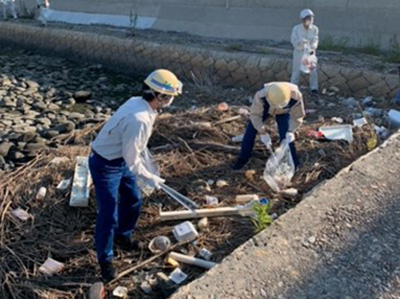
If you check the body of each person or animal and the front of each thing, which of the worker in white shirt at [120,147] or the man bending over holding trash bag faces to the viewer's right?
the worker in white shirt

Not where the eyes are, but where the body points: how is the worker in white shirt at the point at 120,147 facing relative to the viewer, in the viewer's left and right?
facing to the right of the viewer

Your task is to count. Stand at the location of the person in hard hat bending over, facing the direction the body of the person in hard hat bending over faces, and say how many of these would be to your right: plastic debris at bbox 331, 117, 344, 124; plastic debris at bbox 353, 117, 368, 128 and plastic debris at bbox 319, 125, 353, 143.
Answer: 0

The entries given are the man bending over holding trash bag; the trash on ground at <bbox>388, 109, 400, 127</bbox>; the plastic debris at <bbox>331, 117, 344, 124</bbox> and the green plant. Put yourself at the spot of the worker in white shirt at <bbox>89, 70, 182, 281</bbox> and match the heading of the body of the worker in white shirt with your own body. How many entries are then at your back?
0

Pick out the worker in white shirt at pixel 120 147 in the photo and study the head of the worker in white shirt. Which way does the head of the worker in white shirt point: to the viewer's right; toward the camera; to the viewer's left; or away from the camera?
to the viewer's right

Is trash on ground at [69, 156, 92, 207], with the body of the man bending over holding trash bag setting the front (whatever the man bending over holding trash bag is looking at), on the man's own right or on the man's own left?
on the man's own right

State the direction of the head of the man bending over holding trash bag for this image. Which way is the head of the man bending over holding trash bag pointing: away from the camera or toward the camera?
toward the camera

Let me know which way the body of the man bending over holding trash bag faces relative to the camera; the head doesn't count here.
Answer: toward the camera

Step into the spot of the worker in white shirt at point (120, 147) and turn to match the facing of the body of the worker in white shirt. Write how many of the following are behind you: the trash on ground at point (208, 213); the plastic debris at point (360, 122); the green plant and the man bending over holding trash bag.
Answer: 0

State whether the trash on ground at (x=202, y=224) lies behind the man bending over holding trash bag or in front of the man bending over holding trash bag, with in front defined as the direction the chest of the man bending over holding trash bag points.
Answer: in front

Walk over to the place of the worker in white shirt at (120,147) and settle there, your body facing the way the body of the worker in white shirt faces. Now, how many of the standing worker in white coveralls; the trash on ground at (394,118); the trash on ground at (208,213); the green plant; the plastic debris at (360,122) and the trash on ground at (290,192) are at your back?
0

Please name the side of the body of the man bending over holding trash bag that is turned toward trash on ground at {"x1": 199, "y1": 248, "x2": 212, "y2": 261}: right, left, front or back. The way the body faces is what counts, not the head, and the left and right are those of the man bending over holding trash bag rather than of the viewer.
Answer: front

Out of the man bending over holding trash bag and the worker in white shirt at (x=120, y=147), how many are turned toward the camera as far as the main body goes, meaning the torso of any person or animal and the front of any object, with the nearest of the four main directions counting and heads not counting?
1

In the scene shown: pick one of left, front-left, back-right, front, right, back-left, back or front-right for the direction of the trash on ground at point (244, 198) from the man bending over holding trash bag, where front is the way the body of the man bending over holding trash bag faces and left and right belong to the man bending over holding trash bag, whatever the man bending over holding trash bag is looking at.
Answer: front

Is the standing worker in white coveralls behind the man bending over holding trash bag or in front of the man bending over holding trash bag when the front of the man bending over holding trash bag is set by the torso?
behind
